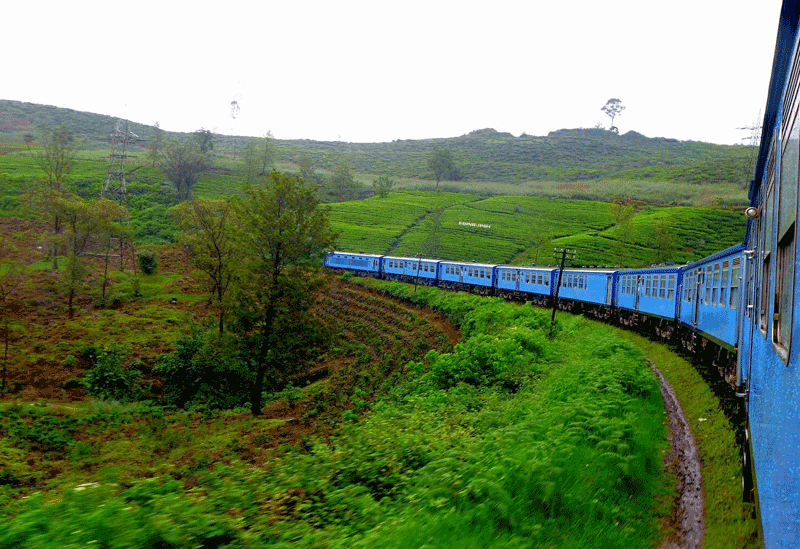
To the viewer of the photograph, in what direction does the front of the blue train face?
facing away from the viewer and to the left of the viewer
